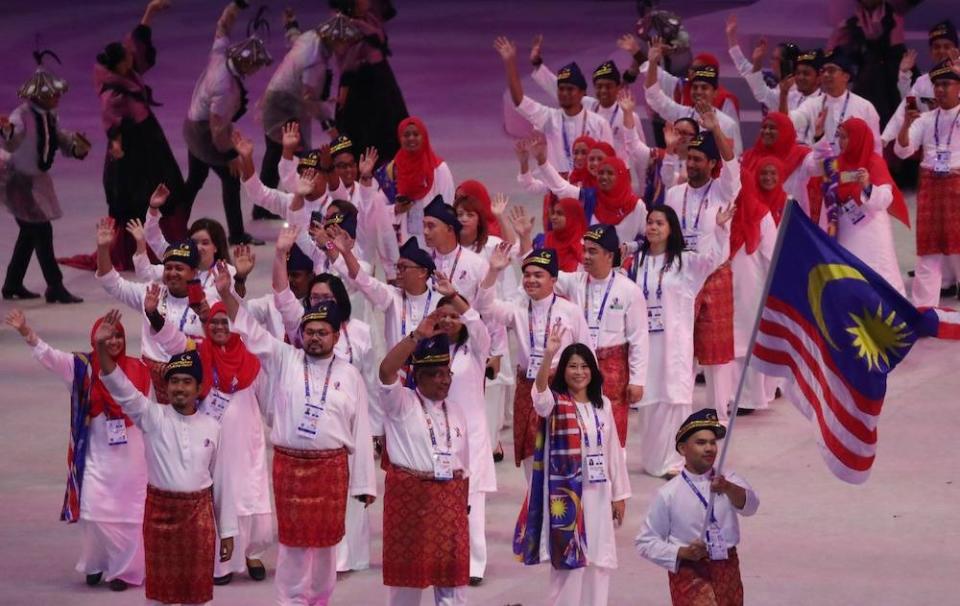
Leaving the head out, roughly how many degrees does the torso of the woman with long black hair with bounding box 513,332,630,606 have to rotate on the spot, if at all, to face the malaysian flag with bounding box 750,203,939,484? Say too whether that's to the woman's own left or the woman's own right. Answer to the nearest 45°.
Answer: approximately 45° to the woman's own left

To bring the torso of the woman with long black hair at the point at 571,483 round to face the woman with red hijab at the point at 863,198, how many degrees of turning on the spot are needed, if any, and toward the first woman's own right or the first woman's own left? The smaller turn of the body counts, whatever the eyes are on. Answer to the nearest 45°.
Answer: approximately 135° to the first woman's own left

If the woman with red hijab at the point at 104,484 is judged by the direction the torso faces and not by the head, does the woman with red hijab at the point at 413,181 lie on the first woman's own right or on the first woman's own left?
on the first woman's own left

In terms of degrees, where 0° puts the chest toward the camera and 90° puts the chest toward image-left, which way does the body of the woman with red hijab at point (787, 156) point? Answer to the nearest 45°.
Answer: approximately 45°

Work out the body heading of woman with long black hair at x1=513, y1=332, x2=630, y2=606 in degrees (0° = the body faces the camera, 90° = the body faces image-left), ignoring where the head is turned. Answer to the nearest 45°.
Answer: approximately 0°
